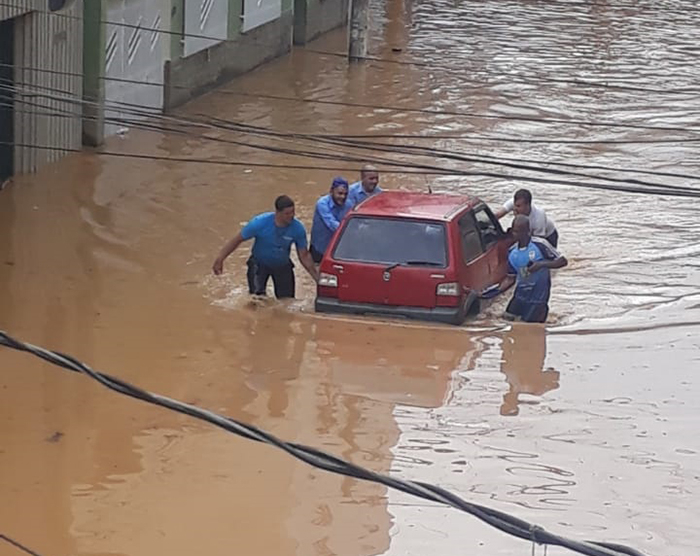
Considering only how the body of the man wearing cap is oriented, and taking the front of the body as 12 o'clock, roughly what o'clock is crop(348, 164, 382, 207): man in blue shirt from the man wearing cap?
The man in blue shirt is roughly at 9 o'clock from the man wearing cap.

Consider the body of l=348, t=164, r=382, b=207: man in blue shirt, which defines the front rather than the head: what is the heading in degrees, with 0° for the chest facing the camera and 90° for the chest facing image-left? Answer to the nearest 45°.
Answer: approximately 315°

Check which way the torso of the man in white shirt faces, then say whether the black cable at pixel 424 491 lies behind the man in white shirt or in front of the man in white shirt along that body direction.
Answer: in front

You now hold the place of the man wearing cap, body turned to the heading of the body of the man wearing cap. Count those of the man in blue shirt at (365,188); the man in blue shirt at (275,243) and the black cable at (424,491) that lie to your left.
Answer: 1

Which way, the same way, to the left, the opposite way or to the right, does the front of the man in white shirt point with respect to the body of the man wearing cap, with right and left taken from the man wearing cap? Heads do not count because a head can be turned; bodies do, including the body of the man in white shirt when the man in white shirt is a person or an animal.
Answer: to the right

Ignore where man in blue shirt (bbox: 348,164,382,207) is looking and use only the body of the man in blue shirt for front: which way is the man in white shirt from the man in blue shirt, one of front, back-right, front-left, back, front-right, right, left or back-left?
front-left

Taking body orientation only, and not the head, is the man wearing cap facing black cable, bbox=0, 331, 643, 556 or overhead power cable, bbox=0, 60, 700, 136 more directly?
the black cable

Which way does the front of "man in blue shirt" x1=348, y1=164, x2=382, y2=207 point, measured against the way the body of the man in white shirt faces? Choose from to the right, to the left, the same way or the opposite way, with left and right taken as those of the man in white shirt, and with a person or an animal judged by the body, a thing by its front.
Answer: to the left

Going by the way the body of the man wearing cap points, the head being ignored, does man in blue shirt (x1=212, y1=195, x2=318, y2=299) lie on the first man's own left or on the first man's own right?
on the first man's own right

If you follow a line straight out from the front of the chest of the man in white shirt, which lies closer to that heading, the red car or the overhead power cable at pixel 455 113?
the red car

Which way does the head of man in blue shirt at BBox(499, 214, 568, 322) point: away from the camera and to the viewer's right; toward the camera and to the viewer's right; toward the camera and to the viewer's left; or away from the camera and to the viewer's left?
toward the camera and to the viewer's left

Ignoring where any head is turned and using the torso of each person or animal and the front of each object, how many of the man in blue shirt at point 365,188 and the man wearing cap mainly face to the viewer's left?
0
